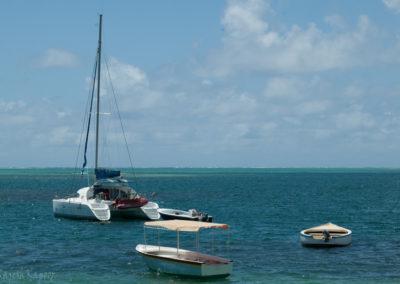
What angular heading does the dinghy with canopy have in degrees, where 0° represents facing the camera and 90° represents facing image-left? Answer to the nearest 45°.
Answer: approximately 135°

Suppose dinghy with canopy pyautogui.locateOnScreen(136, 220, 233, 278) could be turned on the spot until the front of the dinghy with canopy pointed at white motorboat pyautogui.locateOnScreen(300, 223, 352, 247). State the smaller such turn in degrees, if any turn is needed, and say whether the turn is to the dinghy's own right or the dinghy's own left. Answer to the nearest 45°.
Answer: approximately 90° to the dinghy's own right
